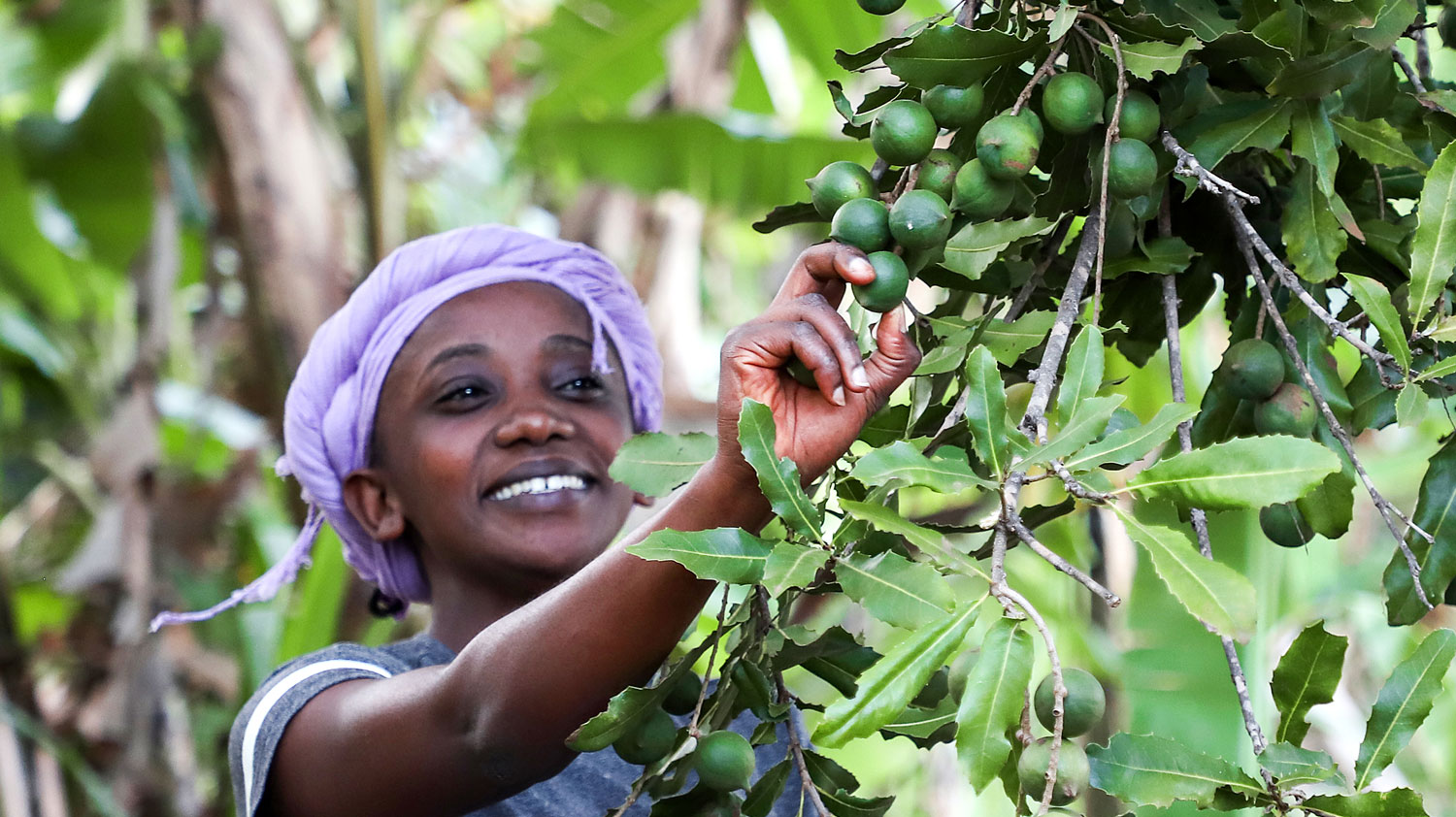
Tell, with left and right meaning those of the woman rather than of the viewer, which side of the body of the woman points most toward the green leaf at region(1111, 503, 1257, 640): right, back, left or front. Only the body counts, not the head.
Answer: front

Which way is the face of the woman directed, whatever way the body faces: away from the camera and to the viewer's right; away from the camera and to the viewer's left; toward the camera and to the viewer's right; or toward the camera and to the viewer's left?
toward the camera and to the viewer's right

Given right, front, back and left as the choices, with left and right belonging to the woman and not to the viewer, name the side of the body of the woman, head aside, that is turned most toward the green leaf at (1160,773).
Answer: front

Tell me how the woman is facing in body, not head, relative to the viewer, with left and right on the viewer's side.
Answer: facing the viewer and to the right of the viewer
